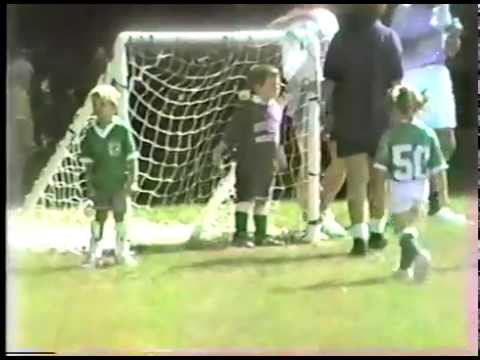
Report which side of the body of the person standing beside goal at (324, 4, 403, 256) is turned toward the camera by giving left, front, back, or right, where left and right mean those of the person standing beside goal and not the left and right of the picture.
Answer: back

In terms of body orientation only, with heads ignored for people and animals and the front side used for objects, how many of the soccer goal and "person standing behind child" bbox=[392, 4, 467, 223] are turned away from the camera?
0

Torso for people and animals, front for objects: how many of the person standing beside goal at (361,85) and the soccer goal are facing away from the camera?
1

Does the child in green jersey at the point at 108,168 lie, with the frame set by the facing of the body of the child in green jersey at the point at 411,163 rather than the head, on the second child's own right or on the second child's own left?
on the second child's own left

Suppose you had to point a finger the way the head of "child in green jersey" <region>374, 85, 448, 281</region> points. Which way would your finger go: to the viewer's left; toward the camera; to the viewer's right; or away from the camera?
away from the camera

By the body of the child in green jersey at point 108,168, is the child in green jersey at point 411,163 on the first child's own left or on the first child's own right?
on the first child's own left

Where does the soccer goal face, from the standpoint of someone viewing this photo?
facing the viewer and to the right of the viewer

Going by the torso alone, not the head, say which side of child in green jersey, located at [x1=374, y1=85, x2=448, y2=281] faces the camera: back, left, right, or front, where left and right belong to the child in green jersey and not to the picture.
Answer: back
